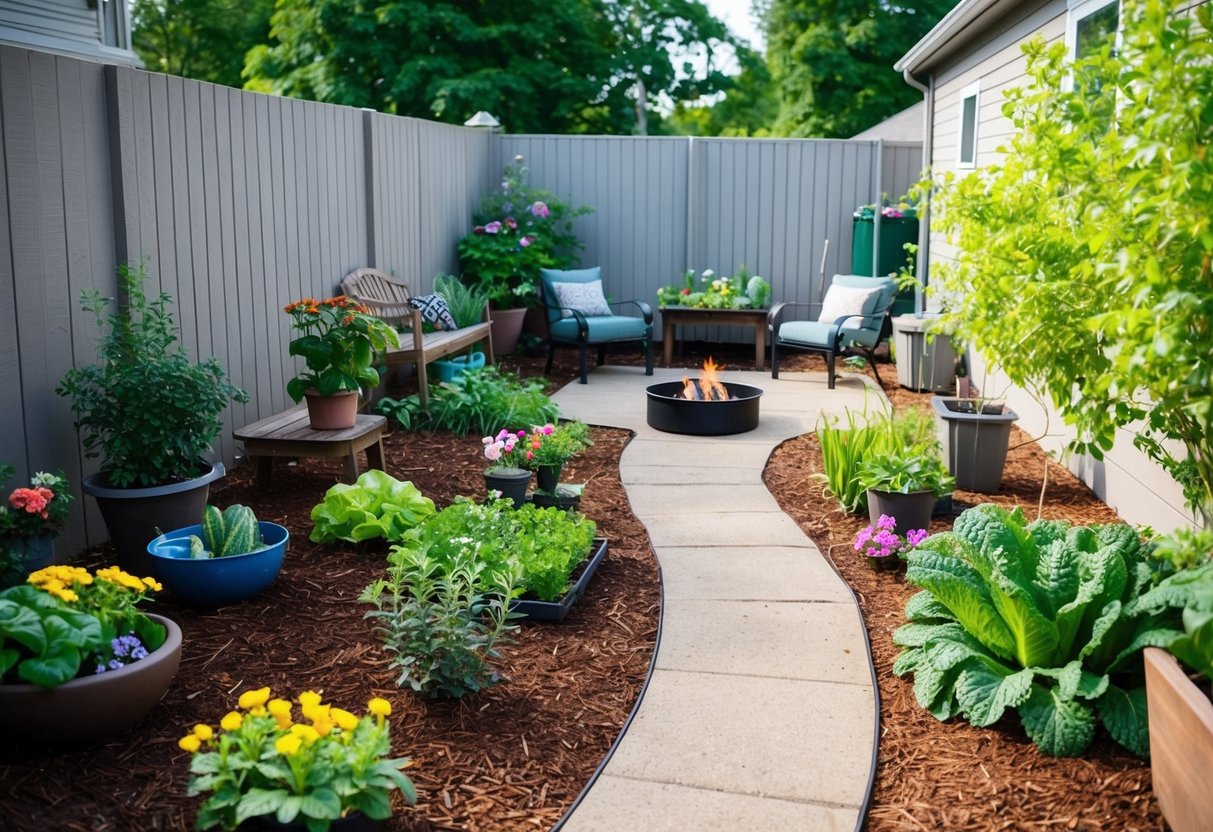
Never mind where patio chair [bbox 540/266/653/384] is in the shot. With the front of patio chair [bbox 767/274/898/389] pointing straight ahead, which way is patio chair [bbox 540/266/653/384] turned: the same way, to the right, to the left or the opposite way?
to the left

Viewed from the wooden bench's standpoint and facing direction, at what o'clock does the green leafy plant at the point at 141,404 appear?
The green leafy plant is roughly at 2 o'clock from the wooden bench.

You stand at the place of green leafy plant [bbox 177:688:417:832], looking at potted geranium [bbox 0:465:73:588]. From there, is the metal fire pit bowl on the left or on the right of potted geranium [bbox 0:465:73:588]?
right

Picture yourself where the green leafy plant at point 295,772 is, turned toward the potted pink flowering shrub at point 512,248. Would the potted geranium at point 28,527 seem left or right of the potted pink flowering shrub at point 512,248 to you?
left

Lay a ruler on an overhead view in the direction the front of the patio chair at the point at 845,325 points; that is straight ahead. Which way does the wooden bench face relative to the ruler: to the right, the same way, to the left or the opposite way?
to the left

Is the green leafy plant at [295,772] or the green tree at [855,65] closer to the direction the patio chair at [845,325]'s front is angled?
the green leafy plant

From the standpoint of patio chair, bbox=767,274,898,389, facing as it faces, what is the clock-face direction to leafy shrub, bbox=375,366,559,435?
The leafy shrub is roughly at 12 o'clock from the patio chair.

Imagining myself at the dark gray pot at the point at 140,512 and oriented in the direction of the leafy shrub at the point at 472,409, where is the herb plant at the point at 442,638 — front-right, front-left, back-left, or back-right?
back-right

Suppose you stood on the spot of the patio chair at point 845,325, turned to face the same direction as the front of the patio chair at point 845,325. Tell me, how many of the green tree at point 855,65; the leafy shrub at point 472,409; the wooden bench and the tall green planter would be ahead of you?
2

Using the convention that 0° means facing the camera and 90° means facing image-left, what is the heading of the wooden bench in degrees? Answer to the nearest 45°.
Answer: approximately 315°

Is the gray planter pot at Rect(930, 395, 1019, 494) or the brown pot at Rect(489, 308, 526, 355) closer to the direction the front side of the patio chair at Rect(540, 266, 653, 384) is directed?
the gray planter pot
